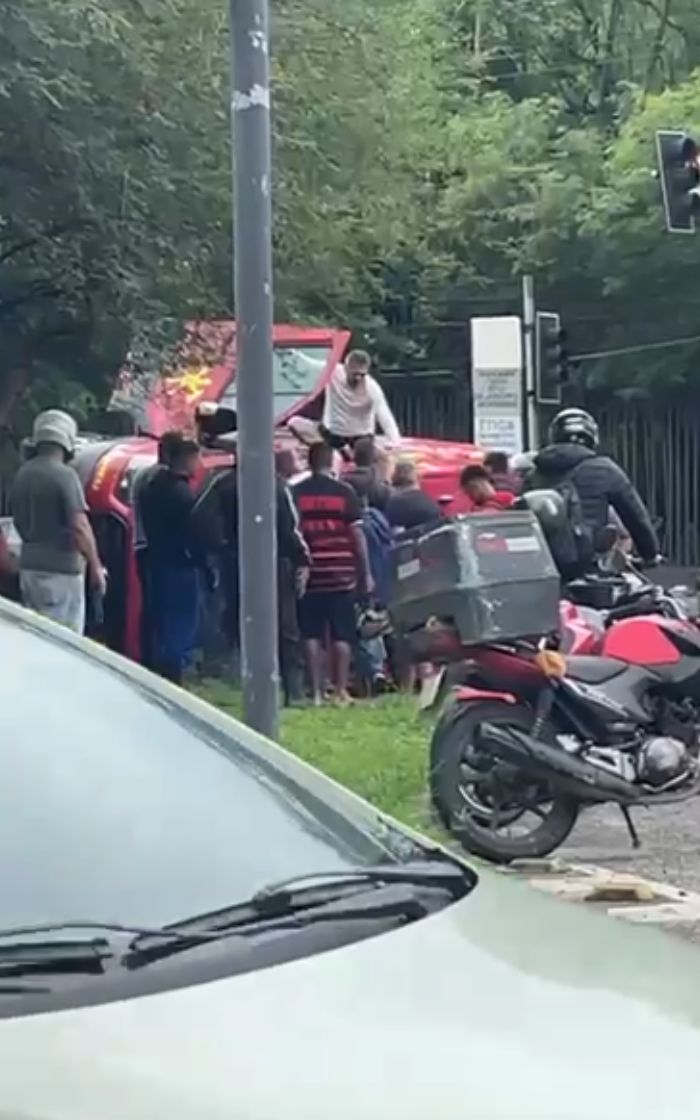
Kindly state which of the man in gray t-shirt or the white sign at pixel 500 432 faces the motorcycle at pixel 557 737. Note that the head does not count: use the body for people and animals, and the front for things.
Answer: the white sign

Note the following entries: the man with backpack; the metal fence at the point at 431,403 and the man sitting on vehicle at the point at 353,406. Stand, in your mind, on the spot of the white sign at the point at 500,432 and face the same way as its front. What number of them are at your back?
1

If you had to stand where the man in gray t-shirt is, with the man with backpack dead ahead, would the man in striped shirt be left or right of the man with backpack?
left

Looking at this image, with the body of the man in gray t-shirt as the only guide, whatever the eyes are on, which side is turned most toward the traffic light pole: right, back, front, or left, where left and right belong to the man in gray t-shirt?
front

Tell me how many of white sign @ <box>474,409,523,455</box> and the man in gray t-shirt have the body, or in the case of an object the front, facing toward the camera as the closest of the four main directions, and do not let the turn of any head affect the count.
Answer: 1

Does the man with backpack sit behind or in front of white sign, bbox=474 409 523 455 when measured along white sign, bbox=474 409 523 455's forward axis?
in front

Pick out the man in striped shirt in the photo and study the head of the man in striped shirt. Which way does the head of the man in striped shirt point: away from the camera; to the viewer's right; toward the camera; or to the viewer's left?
away from the camera

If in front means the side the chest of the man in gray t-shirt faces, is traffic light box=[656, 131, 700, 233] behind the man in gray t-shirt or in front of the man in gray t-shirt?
in front

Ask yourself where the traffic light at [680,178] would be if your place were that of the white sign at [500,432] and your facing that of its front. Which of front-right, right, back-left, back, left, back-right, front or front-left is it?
front-left

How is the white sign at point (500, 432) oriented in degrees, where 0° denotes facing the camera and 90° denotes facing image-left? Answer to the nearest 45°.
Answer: approximately 0°

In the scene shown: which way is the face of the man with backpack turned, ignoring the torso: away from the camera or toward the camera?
away from the camera

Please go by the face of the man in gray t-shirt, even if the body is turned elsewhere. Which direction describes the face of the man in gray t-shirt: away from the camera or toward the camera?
away from the camera
